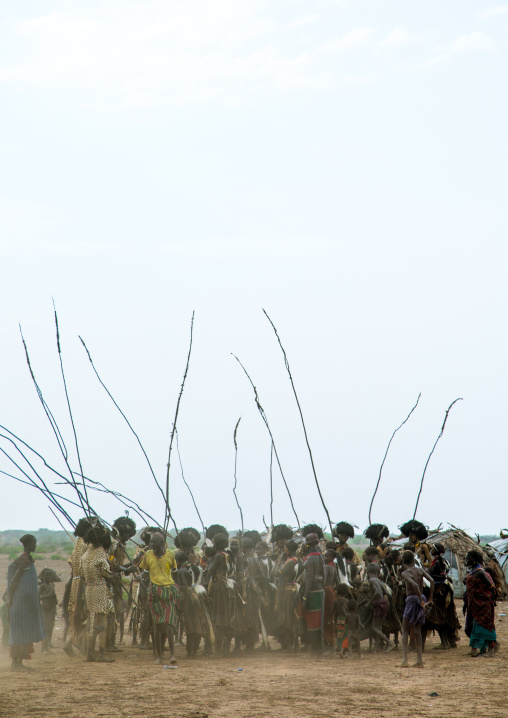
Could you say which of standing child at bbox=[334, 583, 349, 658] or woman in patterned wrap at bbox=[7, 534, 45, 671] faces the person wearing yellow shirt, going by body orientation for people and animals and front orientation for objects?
the woman in patterned wrap

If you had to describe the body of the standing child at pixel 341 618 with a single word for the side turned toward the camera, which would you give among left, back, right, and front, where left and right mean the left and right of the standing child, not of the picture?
back

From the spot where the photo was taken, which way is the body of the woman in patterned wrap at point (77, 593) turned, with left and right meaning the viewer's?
facing to the right of the viewer

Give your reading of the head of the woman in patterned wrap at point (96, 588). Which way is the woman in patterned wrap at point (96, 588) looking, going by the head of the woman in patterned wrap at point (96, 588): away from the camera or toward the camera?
away from the camera

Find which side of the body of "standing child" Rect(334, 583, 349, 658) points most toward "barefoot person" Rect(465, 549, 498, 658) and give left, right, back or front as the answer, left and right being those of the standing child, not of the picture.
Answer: right

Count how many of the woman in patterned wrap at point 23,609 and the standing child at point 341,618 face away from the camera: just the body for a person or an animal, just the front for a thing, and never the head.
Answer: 1

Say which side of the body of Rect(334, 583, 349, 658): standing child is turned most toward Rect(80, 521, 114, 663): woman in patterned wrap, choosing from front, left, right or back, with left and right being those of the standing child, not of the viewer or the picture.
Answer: left

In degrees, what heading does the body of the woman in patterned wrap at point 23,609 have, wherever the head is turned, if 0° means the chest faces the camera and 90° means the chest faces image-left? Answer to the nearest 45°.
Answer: approximately 270°

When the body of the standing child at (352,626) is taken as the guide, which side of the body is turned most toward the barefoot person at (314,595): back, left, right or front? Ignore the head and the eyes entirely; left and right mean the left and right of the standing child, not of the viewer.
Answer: left
